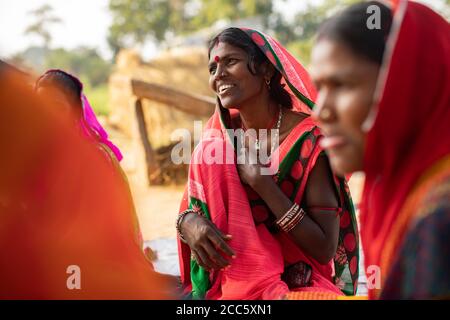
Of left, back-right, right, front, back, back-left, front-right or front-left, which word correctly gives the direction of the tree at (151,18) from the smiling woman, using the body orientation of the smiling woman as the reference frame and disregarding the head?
back-right

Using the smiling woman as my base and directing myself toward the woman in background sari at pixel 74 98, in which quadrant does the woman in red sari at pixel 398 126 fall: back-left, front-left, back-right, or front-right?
back-left

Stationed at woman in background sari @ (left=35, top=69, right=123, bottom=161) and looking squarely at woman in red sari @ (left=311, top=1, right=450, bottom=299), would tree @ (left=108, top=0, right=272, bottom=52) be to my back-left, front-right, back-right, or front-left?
back-left

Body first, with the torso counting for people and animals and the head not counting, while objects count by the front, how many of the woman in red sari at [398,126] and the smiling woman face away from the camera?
0

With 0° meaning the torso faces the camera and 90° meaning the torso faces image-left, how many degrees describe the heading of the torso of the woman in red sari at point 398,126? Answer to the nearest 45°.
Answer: approximately 90°

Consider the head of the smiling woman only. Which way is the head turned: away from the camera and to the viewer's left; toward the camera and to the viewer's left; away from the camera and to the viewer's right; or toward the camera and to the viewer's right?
toward the camera and to the viewer's left

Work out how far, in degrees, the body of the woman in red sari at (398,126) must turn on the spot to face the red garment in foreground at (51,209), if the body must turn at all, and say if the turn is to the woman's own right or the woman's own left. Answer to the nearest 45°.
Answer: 0° — they already face it

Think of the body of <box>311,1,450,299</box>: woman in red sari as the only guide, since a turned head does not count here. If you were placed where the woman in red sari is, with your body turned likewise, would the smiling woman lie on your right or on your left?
on your right
